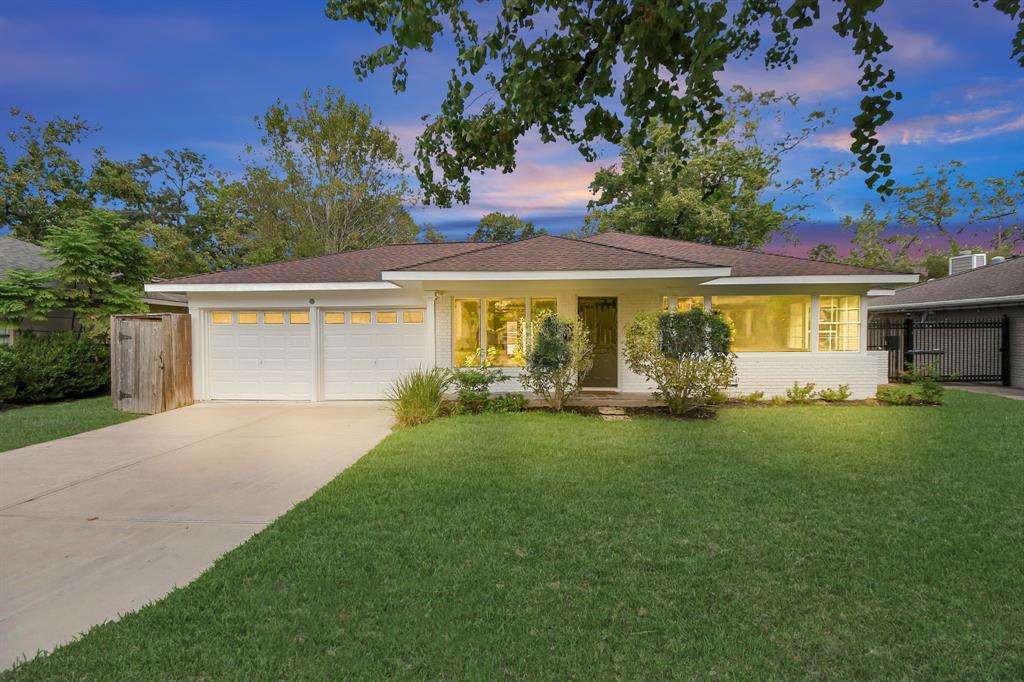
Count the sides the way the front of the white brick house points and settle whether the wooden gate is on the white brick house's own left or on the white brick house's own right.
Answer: on the white brick house's own right

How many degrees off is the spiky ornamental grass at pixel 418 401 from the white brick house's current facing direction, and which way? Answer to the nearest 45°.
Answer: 0° — it already faces it

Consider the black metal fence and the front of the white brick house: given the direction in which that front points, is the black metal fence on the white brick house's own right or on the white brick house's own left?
on the white brick house's own left

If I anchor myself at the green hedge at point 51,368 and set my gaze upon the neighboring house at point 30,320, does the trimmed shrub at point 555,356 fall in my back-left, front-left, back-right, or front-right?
back-right

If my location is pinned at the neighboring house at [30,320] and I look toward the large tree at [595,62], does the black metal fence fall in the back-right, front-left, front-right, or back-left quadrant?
front-left

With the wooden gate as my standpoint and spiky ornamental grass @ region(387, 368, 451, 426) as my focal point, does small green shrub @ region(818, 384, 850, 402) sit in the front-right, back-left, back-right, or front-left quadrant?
front-left

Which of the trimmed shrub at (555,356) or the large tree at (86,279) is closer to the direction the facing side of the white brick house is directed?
the trimmed shrub

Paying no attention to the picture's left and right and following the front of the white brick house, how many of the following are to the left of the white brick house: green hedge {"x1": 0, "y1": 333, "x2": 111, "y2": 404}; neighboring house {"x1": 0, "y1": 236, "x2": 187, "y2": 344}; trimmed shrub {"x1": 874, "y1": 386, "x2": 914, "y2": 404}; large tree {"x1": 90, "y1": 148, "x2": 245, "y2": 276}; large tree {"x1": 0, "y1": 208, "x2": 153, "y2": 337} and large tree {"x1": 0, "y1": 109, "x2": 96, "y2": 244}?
1

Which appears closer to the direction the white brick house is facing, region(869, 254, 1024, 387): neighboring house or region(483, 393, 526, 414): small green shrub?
the small green shrub

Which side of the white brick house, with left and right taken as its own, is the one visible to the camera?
front

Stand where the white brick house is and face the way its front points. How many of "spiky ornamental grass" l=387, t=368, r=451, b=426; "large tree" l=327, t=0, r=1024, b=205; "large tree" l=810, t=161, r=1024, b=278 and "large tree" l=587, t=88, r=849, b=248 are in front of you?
2

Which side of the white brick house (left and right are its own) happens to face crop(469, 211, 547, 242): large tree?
back

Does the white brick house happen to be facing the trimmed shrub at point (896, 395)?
no

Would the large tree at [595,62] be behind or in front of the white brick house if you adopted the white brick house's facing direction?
in front

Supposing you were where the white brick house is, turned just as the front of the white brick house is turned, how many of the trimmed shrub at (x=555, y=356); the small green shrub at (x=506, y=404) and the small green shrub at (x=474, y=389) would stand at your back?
0

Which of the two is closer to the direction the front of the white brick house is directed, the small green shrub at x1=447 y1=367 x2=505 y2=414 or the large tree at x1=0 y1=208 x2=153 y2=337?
the small green shrub

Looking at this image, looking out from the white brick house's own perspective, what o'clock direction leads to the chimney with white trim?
The chimney with white trim is roughly at 8 o'clock from the white brick house.

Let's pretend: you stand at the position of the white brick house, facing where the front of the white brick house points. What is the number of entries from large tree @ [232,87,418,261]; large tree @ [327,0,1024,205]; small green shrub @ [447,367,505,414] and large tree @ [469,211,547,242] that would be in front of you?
2

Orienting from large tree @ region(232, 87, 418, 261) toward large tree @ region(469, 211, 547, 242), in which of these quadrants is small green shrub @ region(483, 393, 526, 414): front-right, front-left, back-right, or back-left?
back-right

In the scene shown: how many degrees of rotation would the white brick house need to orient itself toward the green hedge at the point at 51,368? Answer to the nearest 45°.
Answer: approximately 90° to its right

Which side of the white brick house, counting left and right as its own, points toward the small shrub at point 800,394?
left
